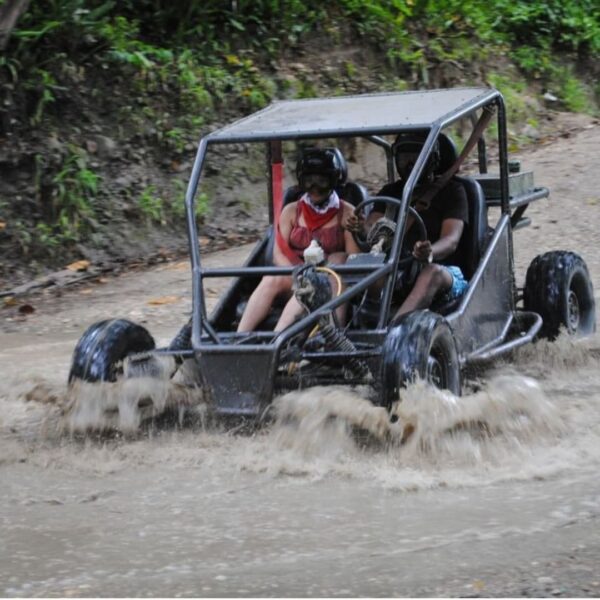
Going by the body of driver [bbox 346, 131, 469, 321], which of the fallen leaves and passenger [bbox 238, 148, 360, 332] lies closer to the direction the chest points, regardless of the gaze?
the passenger

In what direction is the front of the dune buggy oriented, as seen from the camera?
facing the viewer and to the left of the viewer

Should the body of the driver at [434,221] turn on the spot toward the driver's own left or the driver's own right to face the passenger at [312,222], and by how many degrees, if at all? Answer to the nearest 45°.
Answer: approximately 45° to the driver's own right

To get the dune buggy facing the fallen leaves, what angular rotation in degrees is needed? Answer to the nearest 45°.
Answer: approximately 90° to its right

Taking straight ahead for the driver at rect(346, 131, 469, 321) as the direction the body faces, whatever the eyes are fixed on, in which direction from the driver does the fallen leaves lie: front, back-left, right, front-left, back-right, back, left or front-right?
right

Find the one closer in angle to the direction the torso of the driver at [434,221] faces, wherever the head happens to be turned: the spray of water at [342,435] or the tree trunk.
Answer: the spray of water

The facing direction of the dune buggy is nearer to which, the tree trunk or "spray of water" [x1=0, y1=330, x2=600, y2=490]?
the spray of water
